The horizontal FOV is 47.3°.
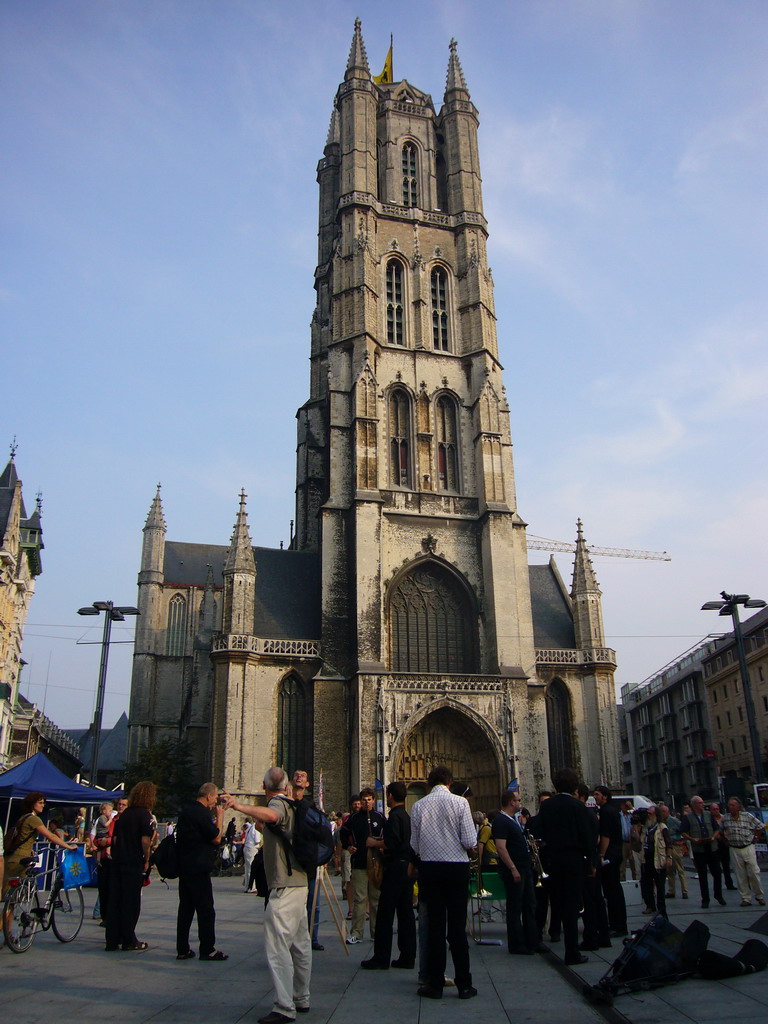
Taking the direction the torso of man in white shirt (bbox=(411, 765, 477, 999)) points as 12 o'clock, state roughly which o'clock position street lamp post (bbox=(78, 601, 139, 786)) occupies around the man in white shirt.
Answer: The street lamp post is roughly at 11 o'clock from the man in white shirt.

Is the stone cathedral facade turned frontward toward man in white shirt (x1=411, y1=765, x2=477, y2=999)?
yes

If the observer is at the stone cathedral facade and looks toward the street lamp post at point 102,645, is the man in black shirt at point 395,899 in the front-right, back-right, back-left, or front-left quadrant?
front-left

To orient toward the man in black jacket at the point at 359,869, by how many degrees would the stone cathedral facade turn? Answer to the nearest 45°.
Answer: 0° — it already faces them

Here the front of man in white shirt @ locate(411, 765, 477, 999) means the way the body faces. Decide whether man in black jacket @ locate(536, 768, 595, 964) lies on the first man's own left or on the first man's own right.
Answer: on the first man's own right

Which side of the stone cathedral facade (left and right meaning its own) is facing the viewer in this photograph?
front

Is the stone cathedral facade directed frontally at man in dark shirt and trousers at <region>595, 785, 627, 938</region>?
yes

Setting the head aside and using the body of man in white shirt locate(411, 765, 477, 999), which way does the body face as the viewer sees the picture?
away from the camera

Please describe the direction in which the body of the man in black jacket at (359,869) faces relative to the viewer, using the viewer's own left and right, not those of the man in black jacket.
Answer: facing the viewer

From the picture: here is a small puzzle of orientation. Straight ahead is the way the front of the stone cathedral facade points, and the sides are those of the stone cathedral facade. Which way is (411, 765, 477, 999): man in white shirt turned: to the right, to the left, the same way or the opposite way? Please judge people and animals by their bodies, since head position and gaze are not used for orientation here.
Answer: the opposite way

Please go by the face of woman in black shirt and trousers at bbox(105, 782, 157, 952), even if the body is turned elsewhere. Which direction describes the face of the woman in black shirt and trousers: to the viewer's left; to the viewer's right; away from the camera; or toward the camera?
away from the camera

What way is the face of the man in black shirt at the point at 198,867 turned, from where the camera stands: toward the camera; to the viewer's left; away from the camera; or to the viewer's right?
to the viewer's right
